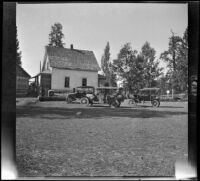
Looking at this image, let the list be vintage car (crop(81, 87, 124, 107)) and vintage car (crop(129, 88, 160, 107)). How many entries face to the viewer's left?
2

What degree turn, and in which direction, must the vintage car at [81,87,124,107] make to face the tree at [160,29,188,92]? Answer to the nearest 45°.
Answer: approximately 135° to its right

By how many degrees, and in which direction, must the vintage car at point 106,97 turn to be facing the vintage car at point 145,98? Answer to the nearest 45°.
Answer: approximately 135° to its right

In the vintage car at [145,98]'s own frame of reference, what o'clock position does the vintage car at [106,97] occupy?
the vintage car at [106,97] is roughly at 11 o'clock from the vintage car at [145,98].

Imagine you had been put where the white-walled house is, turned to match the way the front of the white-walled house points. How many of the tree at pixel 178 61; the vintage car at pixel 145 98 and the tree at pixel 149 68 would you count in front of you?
0

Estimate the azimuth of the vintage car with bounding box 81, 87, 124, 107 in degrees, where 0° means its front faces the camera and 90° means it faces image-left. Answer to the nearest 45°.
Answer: approximately 90°

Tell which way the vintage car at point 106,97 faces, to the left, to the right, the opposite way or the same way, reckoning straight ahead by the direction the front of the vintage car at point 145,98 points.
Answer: the same way

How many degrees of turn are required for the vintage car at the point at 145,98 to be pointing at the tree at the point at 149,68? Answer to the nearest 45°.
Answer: approximately 90° to its right

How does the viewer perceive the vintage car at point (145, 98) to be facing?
facing to the left of the viewer

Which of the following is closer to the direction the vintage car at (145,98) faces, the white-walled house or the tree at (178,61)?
the white-walled house

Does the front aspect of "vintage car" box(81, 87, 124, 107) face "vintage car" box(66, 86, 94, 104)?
yes
